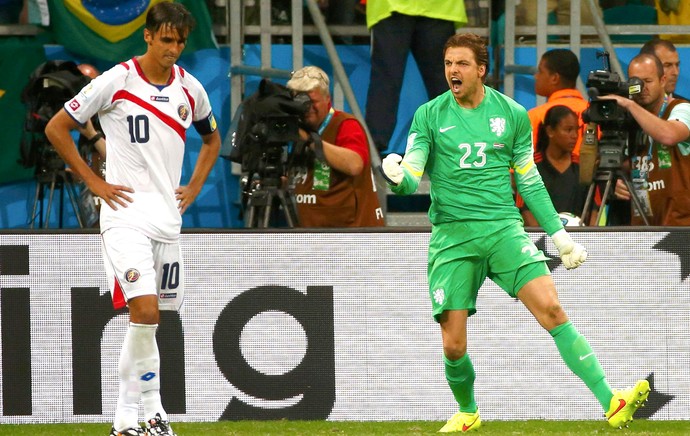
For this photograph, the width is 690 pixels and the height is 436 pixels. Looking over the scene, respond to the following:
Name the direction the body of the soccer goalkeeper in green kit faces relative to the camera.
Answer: toward the camera

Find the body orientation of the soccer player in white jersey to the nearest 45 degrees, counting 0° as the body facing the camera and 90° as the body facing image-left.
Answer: approximately 315°

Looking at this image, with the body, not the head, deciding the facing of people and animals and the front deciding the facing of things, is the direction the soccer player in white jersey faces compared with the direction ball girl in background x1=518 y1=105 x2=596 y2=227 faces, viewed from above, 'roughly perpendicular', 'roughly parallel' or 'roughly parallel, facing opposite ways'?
roughly parallel

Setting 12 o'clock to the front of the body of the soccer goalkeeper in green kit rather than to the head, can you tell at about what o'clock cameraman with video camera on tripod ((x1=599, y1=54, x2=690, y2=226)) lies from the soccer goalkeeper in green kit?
The cameraman with video camera on tripod is roughly at 7 o'clock from the soccer goalkeeper in green kit.

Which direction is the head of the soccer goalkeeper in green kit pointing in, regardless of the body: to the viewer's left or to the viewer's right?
to the viewer's left

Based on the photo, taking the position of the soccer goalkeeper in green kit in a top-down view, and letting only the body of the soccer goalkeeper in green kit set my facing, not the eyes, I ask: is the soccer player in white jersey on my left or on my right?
on my right

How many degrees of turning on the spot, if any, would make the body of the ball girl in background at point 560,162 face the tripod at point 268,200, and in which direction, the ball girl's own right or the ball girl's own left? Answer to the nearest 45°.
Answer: approximately 135° to the ball girl's own right

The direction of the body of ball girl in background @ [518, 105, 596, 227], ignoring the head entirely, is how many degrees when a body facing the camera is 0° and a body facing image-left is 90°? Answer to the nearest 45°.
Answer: approximately 315°

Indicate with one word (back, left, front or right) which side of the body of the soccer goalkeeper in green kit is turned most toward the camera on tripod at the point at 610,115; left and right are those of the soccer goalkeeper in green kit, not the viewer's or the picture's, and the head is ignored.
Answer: back

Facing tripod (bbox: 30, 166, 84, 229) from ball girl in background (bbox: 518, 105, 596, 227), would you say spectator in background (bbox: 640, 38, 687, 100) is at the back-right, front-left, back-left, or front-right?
back-right

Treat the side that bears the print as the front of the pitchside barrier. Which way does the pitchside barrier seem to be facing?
toward the camera

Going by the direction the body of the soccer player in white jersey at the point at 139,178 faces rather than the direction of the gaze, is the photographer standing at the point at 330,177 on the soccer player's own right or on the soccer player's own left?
on the soccer player's own left
